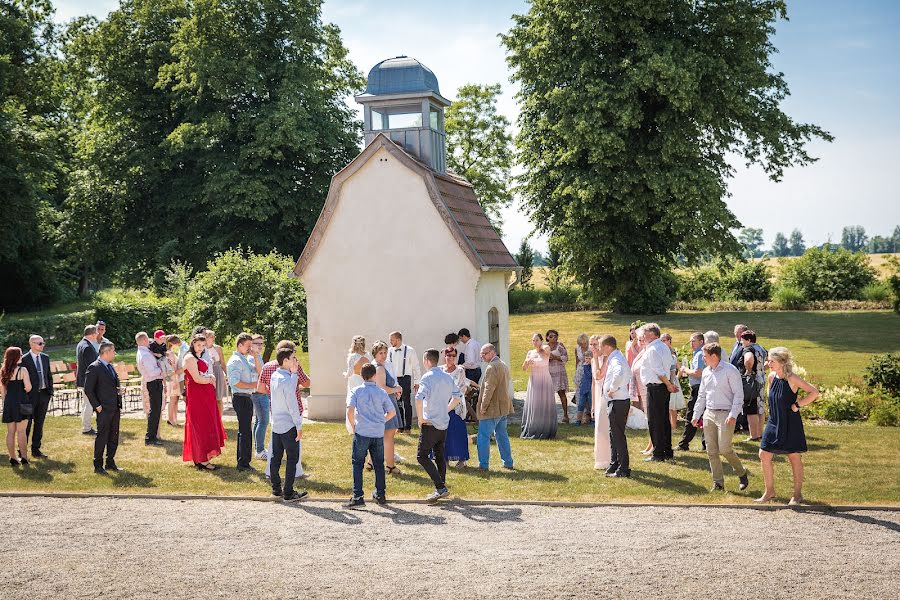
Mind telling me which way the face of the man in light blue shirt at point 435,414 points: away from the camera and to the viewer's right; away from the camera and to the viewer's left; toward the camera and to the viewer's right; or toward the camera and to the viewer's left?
away from the camera and to the viewer's left

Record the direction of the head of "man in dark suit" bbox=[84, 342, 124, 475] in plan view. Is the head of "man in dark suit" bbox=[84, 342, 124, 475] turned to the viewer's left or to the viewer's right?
to the viewer's right

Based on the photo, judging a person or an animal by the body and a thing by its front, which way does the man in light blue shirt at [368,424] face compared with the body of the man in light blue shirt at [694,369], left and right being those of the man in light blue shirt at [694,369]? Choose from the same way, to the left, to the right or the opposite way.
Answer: to the right

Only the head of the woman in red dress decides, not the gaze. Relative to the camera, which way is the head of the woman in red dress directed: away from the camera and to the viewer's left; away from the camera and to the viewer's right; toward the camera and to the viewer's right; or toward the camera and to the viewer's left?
toward the camera and to the viewer's right

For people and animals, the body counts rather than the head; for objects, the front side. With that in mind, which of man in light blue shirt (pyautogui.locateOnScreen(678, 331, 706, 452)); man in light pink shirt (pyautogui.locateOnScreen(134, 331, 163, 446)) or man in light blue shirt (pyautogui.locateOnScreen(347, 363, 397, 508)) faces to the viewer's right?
the man in light pink shirt

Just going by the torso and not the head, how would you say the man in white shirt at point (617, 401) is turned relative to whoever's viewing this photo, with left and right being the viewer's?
facing to the left of the viewer

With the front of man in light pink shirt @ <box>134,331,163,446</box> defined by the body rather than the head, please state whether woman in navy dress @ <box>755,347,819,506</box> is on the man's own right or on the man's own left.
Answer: on the man's own right

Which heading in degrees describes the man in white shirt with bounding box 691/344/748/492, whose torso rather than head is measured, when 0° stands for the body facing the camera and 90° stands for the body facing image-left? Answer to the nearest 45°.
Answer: approximately 45°

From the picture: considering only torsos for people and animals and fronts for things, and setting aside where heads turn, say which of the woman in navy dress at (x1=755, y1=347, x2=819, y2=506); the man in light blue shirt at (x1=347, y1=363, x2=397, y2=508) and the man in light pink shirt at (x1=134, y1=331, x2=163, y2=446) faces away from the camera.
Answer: the man in light blue shirt
